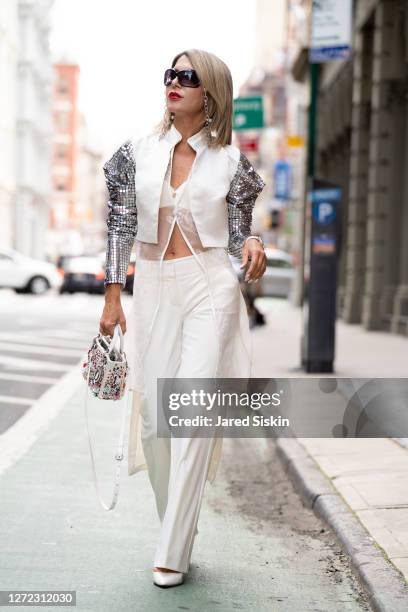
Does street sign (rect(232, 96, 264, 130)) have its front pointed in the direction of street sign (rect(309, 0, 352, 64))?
yes

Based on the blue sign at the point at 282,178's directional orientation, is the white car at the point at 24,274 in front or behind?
in front

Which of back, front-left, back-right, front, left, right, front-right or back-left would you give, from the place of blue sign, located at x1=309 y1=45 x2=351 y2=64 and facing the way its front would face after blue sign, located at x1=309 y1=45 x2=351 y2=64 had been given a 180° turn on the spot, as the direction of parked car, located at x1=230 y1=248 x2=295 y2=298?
front
